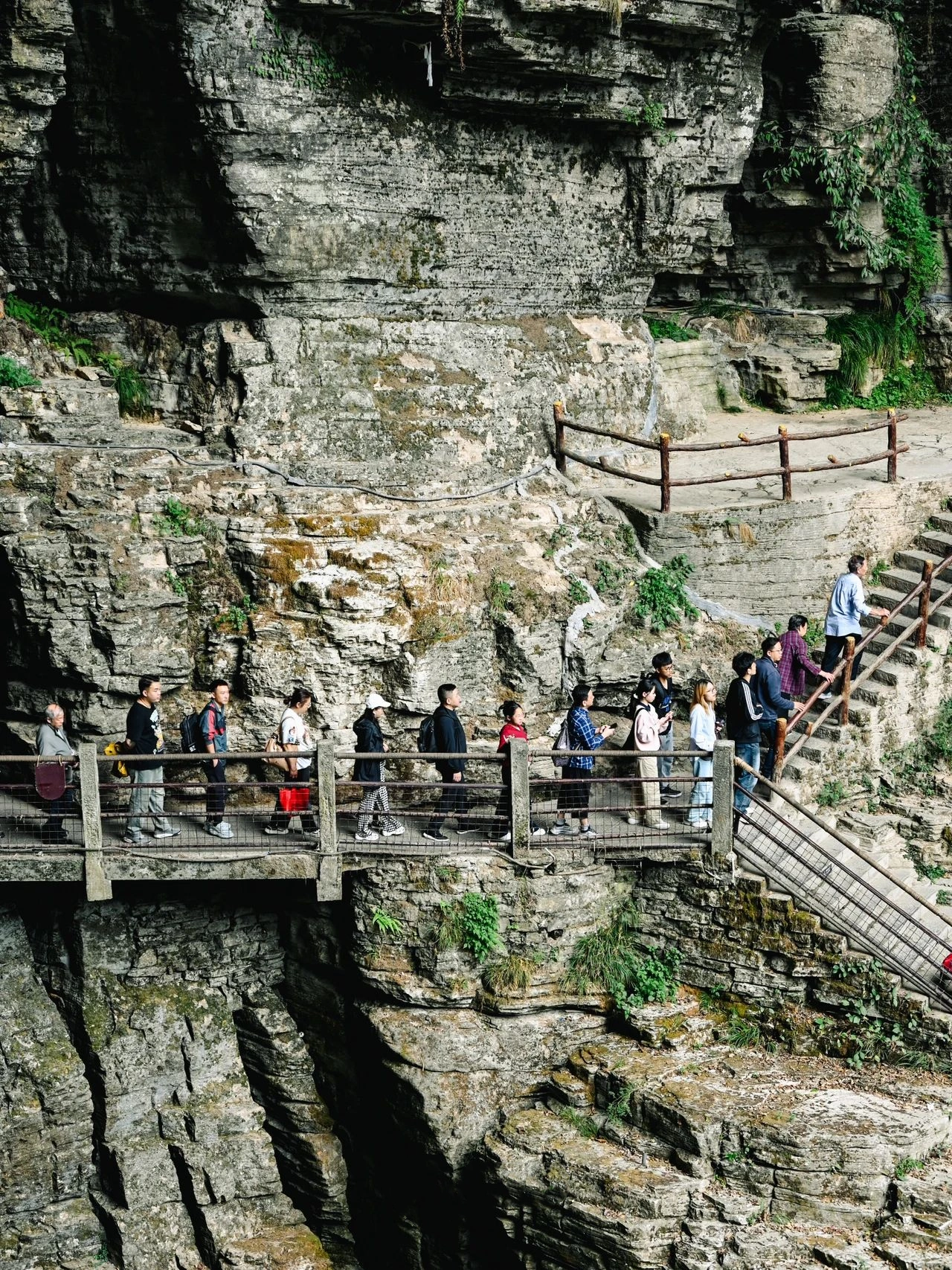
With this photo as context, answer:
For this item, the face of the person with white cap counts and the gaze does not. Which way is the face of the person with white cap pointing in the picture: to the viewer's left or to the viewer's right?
to the viewer's right

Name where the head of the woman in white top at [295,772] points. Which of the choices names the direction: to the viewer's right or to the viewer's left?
to the viewer's right

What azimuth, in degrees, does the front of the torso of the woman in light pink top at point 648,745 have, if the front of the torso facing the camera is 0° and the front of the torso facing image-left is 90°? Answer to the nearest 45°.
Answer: approximately 270°

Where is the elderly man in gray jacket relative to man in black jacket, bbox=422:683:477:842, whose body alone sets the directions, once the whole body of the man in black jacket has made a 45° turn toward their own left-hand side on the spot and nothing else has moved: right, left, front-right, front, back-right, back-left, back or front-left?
back-left

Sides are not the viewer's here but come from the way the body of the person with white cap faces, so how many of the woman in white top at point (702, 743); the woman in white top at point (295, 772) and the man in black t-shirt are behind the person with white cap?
2

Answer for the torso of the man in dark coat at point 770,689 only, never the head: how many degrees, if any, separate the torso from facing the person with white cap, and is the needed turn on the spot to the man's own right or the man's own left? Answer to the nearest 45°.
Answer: approximately 180°

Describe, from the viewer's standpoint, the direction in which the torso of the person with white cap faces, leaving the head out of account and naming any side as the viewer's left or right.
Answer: facing to the right of the viewer

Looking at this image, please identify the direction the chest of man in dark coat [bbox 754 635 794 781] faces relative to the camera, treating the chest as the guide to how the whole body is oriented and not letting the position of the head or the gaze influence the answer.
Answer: to the viewer's right

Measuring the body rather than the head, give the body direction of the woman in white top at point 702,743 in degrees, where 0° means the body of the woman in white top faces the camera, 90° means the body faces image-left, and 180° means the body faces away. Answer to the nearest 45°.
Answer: approximately 315°

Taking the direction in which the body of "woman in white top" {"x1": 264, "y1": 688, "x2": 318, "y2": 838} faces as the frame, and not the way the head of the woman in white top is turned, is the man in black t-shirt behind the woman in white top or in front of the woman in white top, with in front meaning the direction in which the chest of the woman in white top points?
behind

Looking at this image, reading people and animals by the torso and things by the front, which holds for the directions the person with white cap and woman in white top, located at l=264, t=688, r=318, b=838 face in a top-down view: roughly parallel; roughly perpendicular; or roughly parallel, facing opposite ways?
roughly parallel

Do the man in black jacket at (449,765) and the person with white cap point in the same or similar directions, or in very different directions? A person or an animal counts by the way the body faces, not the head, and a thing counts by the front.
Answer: same or similar directions

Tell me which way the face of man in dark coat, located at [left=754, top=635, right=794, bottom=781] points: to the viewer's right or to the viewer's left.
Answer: to the viewer's right

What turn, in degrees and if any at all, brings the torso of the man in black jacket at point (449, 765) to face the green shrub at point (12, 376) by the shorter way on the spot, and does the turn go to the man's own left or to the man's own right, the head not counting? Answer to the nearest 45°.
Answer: approximately 135° to the man's own left

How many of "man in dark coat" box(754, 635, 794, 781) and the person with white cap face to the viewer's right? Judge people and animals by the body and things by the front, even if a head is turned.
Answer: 2

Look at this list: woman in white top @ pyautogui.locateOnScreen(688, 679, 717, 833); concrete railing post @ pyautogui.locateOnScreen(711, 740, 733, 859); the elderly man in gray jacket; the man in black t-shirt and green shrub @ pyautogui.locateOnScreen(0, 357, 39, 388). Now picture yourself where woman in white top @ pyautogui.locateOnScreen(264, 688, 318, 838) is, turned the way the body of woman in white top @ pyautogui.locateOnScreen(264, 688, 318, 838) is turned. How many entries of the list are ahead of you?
2

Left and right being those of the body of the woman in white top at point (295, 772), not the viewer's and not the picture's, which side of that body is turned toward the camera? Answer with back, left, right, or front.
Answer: right

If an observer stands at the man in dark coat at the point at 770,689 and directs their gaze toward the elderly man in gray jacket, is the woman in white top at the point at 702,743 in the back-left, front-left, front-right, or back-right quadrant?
front-left
